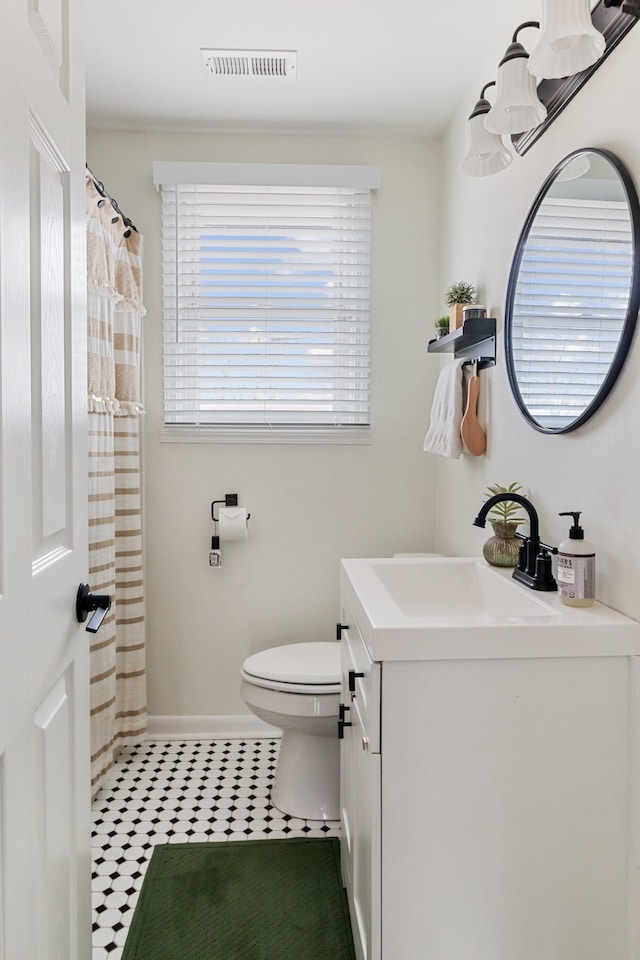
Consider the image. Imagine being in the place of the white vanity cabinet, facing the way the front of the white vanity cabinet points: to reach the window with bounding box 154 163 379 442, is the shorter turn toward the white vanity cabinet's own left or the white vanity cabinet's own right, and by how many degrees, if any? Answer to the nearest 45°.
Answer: approximately 45° to the white vanity cabinet's own right

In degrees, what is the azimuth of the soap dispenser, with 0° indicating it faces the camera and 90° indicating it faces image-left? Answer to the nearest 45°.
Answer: approximately 45°

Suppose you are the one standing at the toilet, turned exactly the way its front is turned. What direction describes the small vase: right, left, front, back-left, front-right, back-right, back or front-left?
back-left

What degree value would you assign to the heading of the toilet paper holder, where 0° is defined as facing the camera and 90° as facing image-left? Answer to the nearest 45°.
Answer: approximately 0°

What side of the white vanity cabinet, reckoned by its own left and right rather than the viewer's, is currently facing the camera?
left

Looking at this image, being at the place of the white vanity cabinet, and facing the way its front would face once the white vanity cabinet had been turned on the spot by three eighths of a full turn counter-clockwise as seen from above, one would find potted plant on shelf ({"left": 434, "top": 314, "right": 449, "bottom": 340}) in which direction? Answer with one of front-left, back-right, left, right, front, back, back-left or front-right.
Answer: back-left
